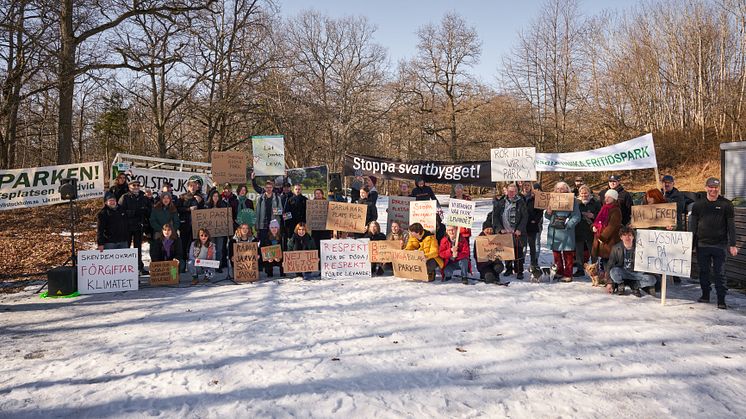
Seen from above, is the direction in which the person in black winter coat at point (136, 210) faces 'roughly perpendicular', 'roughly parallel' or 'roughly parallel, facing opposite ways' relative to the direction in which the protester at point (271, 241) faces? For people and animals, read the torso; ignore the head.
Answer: roughly parallel

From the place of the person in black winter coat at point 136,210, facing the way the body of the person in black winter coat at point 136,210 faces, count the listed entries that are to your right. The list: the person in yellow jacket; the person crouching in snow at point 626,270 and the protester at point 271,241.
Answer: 0

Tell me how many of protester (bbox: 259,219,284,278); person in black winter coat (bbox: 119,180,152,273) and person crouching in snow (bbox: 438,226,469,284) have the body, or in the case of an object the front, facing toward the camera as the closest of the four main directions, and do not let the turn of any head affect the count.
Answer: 3

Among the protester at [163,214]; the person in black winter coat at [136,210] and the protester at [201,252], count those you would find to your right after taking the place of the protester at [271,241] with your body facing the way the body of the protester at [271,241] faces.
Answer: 3

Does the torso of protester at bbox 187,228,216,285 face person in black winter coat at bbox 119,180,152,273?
no

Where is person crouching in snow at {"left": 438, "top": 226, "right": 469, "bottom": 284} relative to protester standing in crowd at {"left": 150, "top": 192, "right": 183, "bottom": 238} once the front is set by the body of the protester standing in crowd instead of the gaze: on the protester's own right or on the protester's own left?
on the protester's own left

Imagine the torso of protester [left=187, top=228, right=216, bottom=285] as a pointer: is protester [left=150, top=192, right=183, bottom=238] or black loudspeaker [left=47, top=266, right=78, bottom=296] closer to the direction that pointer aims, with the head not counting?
the black loudspeaker

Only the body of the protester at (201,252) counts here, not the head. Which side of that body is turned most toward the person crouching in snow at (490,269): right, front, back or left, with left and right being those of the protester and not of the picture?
left

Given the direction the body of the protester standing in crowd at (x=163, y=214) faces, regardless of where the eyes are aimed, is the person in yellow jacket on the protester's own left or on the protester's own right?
on the protester's own left

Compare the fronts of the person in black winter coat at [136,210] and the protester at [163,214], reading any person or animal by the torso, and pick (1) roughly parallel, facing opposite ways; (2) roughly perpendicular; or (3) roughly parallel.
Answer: roughly parallel

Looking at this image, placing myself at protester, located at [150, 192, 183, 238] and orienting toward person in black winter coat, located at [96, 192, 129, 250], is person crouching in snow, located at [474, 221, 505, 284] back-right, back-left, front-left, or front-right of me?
back-left

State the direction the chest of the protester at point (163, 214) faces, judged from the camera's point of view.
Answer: toward the camera

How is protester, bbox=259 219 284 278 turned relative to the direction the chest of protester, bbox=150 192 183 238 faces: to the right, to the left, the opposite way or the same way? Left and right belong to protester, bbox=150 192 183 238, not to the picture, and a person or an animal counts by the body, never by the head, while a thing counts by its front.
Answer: the same way

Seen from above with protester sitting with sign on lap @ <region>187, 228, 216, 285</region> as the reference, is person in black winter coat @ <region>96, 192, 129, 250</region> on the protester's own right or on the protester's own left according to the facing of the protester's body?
on the protester's own right

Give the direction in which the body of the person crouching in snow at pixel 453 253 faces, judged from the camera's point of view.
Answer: toward the camera

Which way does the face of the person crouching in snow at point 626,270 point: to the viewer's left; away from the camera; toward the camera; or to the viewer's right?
toward the camera

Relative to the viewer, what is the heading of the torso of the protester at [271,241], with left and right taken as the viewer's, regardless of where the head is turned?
facing the viewer

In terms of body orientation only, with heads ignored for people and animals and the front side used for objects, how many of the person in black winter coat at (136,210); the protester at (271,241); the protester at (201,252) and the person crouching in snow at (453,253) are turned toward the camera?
4

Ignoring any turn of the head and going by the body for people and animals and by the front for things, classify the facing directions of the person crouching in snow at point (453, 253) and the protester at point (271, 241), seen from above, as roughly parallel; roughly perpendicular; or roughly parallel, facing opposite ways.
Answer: roughly parallel
